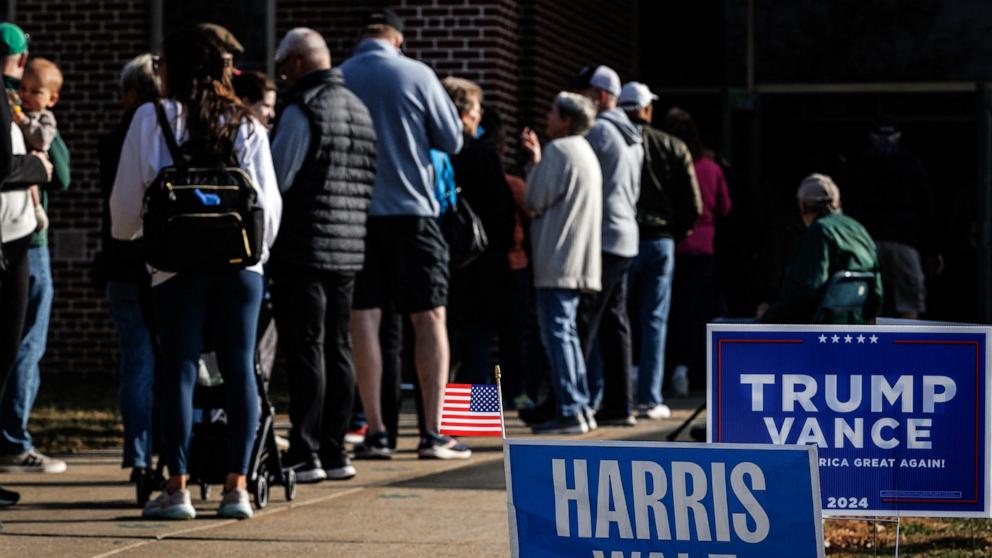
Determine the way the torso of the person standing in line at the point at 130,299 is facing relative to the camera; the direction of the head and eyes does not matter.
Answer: away from the camera

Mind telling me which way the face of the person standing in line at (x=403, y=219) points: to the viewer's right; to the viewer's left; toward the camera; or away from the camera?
away from the camera

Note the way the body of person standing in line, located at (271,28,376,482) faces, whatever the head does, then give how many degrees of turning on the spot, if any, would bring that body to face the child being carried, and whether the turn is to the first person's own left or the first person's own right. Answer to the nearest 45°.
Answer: approximately 45° to the first person's own left

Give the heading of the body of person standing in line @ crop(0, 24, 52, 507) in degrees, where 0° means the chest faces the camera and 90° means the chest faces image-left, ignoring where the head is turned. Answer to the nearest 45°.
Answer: approximately 270°

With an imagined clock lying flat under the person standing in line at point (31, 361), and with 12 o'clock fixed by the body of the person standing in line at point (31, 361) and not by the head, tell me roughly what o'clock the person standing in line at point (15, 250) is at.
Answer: the person standing in line at point (15, 250) is roughly at 3 o'clock from the person standing in line at point (31, 361).

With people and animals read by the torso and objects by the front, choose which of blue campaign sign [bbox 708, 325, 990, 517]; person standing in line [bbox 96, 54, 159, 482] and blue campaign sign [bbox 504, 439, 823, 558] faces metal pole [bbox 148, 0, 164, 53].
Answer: the person standing in line

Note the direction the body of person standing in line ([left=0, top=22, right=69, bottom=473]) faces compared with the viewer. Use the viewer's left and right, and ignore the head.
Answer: facing to the right of the viewer

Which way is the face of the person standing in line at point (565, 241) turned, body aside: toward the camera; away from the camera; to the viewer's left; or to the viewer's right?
to the viewer's left
